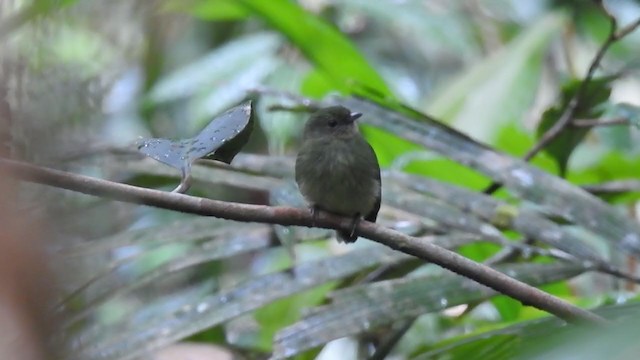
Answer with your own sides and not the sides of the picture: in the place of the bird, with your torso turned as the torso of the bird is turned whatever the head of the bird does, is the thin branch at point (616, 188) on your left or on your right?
on your left

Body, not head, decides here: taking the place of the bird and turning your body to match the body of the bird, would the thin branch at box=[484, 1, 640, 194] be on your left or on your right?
on your left

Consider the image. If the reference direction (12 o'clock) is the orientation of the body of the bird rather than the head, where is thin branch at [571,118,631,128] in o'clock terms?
The thin branch is roughly at 8 o'clock from the bird.

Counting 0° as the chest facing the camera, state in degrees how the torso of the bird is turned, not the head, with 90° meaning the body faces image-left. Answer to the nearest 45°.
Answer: approximately 0°

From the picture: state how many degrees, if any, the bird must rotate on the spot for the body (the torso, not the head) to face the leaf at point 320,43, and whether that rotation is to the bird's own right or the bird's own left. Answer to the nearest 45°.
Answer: approximately 180°
